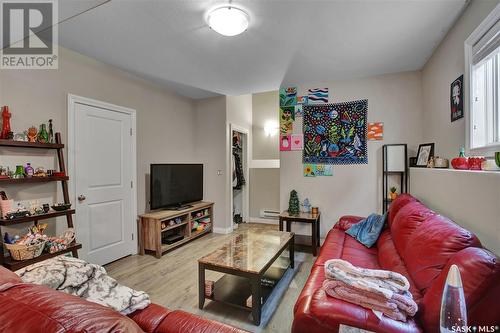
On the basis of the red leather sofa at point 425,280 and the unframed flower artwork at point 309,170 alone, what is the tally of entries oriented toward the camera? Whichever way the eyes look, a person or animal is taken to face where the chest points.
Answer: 1

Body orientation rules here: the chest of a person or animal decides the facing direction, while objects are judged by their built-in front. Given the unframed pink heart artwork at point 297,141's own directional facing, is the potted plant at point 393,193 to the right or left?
on its left

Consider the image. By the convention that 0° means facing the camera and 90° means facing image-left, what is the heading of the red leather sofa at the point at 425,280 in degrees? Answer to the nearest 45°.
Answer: approximately 90°

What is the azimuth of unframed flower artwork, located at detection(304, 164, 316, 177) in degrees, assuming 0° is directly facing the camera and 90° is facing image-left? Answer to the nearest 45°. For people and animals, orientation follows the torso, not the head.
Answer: approximately 0°

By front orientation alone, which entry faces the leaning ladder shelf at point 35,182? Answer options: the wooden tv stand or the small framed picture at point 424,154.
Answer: the small framed picture

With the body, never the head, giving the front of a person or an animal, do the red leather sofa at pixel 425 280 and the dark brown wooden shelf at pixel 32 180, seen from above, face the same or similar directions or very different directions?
very different directions

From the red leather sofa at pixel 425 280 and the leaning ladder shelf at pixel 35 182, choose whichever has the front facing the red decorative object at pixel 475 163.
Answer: the leaning ladder shelf

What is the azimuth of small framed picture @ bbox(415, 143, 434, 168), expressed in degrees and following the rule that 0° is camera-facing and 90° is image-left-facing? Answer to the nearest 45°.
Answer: approximately 45°

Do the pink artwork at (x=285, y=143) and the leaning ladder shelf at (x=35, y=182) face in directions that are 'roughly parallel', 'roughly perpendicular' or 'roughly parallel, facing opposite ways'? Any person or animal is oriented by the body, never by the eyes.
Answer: roughly perpendicular

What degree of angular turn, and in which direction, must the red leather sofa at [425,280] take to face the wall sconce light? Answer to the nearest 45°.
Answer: approximately 45° to its right
